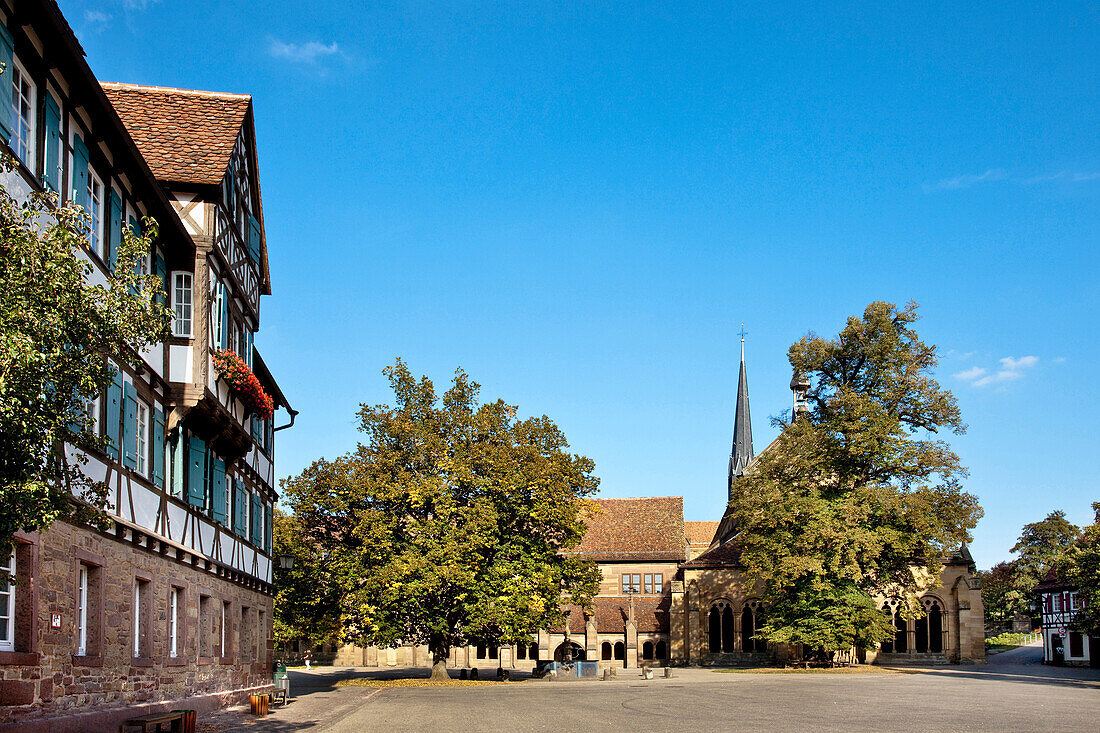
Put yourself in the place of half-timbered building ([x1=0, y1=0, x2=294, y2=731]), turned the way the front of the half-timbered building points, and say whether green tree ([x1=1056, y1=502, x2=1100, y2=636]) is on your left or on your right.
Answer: on your left

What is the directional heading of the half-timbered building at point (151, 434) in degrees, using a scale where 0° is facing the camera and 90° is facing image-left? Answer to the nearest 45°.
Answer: approximately 315°

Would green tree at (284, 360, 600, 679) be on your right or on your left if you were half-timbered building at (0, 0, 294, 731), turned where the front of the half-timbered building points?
on your left
